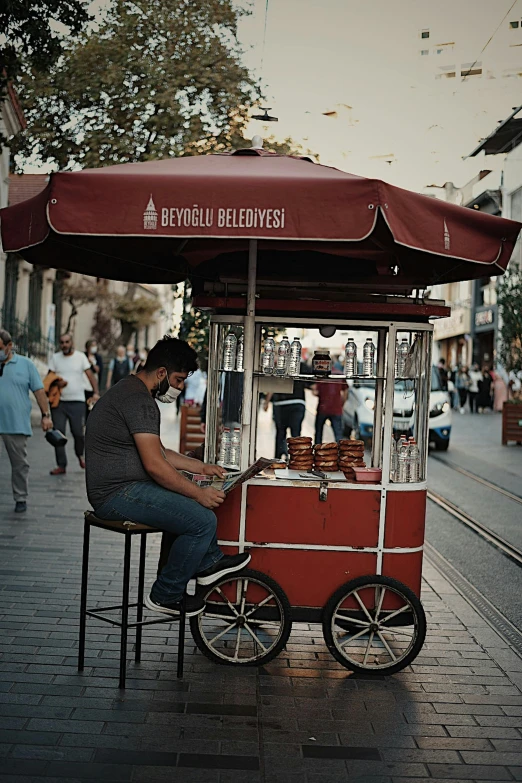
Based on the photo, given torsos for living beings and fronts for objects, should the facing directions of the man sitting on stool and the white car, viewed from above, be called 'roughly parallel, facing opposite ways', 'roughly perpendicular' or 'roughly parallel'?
roughly perpendicular

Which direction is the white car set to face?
toward the camera

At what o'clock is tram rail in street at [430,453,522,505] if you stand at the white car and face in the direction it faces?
The tram rail in street is roughly at 11 o'clock from the white car.

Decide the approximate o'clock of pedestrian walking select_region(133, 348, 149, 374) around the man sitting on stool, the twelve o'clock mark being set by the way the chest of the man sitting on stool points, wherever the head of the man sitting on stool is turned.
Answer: The pedestrian walking is roughly at 9 o'clock from the man sitting on stool.

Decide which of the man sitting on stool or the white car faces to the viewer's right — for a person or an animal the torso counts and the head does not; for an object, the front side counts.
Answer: the man sitting on stool

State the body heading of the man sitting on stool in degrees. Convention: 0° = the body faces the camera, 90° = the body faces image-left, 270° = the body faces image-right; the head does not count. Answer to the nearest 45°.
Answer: approximately 270°

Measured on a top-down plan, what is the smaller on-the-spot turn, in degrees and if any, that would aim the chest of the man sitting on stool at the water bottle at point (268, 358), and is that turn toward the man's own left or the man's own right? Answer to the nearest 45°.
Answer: approximately 45° to the man's own left

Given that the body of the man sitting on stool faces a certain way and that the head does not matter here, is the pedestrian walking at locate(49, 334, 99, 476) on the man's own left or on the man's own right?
on the man's own left

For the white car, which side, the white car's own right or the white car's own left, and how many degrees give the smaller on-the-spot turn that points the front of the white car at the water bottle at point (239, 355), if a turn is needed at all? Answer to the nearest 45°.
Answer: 0° — it already faces it

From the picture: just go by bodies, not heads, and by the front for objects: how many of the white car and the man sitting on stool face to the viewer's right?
1

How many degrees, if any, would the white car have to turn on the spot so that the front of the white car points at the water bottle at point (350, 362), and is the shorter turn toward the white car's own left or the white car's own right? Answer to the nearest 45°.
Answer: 0° — it already faces it

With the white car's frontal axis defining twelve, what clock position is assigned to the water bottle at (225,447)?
The water bottle is roughly at 12 o'clock from the white car.

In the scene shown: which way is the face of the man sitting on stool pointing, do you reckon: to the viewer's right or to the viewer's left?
to the viewer's right
